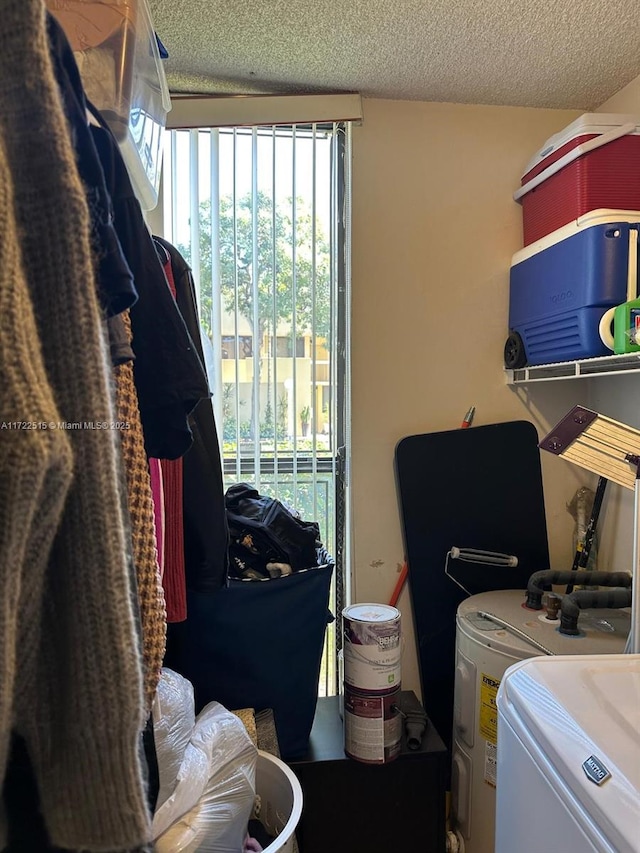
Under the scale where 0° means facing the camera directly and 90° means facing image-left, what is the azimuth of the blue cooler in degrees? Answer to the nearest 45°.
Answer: approximately 45°

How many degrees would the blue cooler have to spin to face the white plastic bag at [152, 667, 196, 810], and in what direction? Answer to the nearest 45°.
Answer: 0° — it already faces it

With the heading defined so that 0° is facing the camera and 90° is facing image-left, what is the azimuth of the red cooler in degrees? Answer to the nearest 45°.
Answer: approximately 45°
